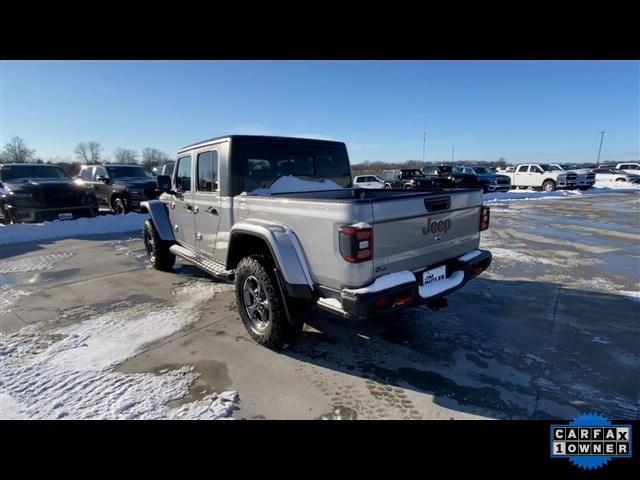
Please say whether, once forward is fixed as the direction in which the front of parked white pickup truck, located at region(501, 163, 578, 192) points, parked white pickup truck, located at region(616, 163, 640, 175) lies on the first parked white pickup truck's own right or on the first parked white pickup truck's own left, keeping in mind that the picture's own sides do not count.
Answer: on the first parked white pickup truck's own left

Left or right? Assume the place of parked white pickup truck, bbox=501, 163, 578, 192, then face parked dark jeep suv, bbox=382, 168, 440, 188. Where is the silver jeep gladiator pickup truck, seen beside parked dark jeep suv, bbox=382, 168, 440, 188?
left

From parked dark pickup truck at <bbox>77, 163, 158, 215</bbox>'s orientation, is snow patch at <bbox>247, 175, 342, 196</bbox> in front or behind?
in front

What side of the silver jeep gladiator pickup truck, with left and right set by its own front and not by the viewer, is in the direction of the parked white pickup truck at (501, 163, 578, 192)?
right

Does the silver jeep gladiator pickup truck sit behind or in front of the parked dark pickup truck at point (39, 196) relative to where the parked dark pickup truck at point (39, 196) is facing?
in front

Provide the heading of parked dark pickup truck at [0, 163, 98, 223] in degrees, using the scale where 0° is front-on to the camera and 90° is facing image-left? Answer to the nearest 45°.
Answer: approximately 315°

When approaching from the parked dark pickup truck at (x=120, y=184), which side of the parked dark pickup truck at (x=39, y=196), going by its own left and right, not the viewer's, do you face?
left

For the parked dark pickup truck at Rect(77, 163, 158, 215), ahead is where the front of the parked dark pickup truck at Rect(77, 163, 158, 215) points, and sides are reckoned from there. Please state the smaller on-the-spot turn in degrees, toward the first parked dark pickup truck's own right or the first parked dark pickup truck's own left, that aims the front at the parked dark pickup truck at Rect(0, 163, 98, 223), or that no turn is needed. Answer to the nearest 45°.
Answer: approximately 90° to the first parked dark pickup truck's own right

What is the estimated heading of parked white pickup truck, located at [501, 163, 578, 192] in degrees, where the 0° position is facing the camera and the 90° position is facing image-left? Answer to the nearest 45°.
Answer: approximately 315°
